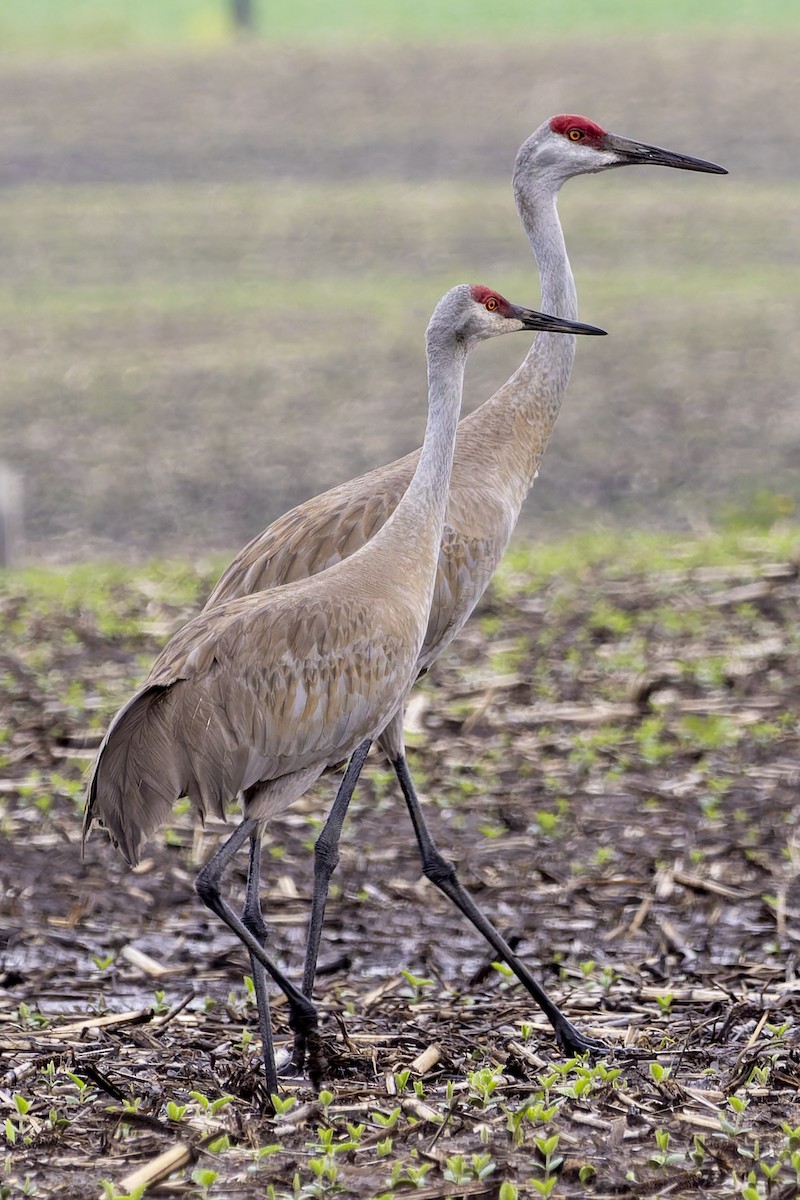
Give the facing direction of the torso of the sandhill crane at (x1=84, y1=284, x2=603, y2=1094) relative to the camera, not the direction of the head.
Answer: to the viewer's right

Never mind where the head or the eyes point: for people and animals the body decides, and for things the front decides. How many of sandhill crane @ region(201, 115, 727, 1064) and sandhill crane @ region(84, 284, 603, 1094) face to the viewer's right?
2

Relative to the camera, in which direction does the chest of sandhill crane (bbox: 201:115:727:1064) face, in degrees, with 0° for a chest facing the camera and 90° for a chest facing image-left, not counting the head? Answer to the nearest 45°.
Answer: approximately 270°

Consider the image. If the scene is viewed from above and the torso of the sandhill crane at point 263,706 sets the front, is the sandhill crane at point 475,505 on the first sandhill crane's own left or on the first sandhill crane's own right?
on the first sandhill crane's own left

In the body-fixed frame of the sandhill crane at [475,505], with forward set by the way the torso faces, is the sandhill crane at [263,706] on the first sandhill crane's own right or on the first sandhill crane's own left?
on the first sandhill crane's own right
